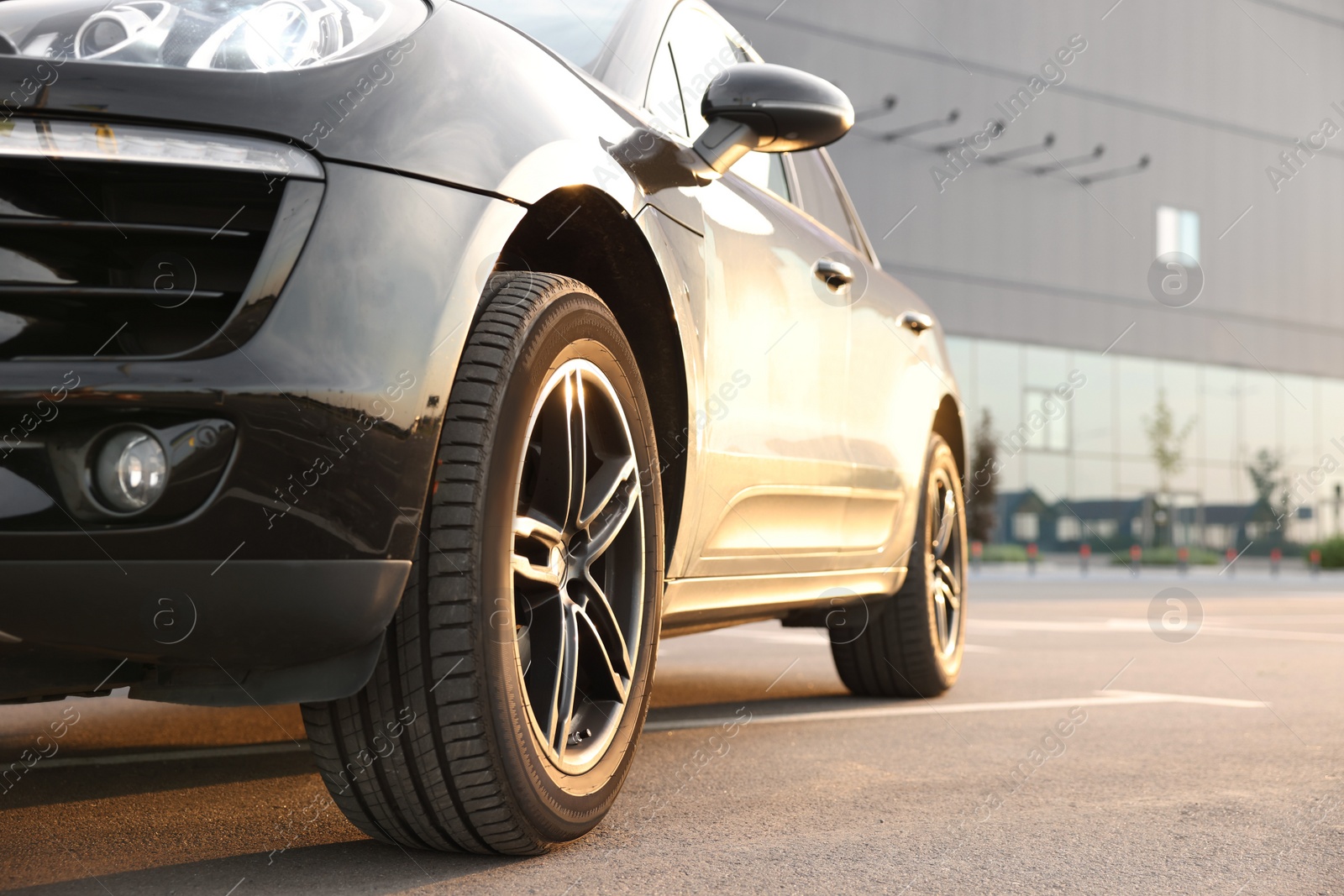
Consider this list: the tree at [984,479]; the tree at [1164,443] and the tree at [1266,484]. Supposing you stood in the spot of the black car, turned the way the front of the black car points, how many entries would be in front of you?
0

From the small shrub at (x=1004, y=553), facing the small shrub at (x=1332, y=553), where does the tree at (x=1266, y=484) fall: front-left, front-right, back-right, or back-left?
front-left

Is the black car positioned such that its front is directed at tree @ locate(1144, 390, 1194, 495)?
no

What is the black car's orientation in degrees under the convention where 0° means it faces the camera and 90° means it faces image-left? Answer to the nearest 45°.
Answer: approximately 45°

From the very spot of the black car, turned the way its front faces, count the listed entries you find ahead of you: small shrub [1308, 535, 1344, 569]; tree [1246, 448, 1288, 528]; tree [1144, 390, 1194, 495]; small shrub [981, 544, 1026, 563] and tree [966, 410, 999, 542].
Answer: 0

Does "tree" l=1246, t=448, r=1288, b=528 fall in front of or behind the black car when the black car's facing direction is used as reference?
behind

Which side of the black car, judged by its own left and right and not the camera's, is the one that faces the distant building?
back

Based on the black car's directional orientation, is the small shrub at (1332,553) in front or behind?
behind

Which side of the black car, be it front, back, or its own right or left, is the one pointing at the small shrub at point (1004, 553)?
back

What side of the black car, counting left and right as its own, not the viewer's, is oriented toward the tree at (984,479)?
back

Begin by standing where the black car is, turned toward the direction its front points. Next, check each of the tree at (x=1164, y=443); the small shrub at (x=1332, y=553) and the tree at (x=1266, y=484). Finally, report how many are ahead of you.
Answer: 0
